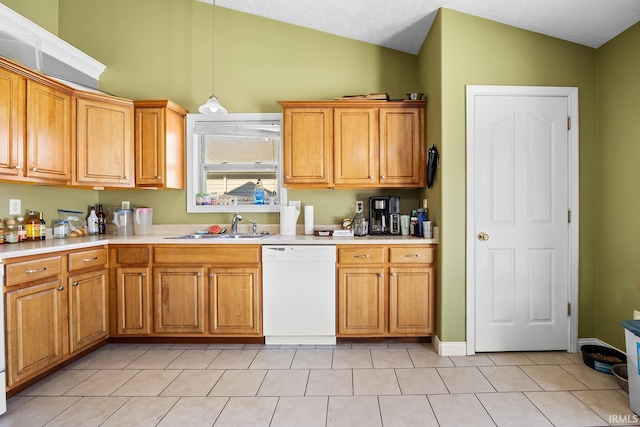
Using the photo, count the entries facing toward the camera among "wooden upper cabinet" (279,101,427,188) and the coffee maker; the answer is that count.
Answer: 2

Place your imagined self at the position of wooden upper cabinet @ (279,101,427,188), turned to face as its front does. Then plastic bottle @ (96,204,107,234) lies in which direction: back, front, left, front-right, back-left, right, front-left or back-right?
right

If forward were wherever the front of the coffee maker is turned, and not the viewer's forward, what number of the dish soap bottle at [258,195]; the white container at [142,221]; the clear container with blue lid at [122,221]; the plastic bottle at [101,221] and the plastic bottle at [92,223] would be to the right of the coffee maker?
5

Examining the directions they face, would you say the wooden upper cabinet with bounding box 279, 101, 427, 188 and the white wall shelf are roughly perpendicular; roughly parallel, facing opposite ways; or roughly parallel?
roughly perpendicular

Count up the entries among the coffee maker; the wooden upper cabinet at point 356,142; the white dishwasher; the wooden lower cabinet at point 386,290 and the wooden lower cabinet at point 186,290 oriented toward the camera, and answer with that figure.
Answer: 5

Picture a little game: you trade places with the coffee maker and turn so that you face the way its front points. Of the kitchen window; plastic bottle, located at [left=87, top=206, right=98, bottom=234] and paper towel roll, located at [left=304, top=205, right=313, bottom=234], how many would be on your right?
3

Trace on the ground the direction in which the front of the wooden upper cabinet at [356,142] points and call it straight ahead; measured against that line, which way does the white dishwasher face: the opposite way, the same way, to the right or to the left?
the same way

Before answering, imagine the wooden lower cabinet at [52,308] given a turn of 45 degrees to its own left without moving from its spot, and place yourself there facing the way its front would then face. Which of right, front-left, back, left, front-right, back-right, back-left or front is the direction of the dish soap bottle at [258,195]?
front

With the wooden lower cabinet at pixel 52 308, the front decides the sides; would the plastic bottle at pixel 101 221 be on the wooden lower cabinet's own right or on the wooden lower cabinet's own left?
on the wooden lower cabinet's own left

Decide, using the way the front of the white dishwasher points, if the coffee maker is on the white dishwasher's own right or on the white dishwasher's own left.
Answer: on the white dishwasher's own left

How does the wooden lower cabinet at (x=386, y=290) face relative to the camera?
toward the camera

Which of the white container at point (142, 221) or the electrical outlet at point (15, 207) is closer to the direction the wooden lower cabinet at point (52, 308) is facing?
the white container

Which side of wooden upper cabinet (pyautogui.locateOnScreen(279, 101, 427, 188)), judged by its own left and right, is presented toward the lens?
front

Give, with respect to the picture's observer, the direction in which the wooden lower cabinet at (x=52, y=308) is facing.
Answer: facing the viewer and to the right of the viewer

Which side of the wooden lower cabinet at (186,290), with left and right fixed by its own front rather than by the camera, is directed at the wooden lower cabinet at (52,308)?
right

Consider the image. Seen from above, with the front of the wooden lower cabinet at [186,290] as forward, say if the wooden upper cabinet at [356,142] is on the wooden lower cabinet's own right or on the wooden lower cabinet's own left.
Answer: on the wooden lower cabinet's own left

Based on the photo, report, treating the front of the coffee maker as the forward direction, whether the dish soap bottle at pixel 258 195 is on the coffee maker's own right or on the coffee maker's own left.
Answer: on the coffee maker's own right

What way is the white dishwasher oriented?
toward the camera
